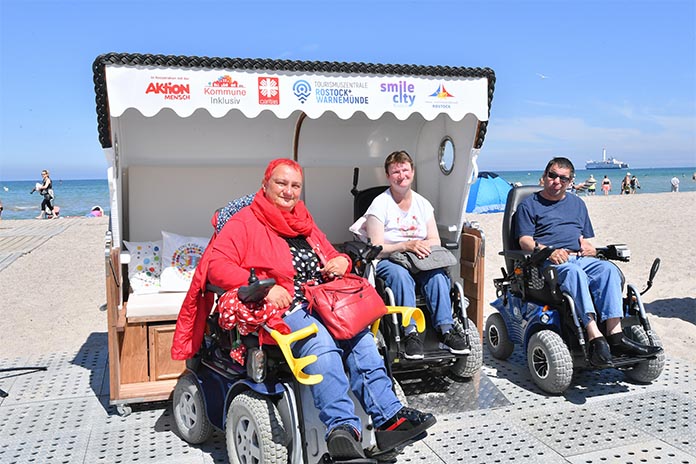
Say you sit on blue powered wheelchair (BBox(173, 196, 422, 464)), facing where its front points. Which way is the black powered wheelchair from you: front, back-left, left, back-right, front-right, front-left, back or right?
left

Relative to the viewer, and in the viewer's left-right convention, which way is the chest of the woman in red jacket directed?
facing the viewer and to the right of the viewer

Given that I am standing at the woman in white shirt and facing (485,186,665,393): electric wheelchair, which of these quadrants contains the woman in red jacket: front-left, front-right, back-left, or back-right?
back-right

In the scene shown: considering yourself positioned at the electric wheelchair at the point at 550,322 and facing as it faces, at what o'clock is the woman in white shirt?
The woman in white shirt is roughly at 4 o'clock from the electric wheelchair.

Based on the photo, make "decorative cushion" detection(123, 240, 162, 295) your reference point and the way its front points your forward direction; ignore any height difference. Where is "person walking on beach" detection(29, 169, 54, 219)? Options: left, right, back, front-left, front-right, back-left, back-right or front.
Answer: back

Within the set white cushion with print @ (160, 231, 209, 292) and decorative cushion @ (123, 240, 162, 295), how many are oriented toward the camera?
2

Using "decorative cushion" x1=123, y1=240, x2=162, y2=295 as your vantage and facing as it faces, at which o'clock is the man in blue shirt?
The man in blue shirt is roughly at 10 o'clock from the decorative cushion.

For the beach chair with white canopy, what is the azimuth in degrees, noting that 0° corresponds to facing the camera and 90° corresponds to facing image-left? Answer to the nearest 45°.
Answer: approximately 0°

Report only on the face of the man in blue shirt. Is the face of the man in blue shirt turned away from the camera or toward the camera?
toward the camera

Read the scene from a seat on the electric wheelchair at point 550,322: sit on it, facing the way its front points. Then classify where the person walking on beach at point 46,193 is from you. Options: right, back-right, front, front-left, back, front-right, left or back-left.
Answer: back

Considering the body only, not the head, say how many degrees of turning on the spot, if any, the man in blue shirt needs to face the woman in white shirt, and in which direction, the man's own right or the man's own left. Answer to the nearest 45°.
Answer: approximately 135° to the man's own right

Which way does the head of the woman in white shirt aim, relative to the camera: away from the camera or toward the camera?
toward the camera

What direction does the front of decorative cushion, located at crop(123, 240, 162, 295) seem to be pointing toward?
toward the camera

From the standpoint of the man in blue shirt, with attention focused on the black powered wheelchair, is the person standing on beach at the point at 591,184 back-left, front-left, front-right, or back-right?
back-right

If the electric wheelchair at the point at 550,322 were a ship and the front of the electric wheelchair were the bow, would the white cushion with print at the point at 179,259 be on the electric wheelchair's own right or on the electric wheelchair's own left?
on the electric wheelchair's own right

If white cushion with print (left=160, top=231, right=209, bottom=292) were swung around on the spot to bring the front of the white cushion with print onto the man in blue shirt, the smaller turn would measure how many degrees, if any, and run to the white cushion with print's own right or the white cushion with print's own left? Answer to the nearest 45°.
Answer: approximately 45° to the white cushion with print's own left
